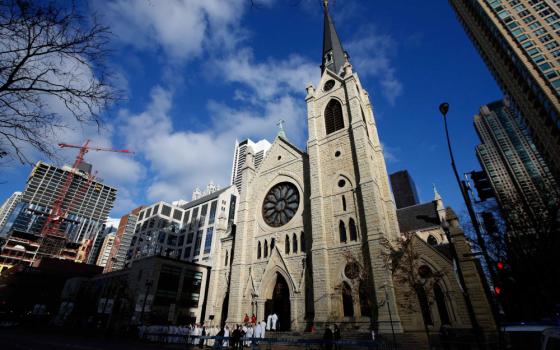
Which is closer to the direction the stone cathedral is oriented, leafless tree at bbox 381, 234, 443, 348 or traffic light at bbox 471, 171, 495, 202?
the traffic light

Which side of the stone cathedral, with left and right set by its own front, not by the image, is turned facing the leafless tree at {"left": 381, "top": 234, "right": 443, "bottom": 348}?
left

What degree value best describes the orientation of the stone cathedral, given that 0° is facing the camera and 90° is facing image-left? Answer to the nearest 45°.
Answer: approximately 45°

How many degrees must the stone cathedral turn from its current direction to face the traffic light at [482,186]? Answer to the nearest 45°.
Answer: approximately 90° to its left

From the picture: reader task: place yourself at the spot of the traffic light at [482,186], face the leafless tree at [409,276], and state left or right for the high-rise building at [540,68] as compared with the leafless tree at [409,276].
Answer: right
